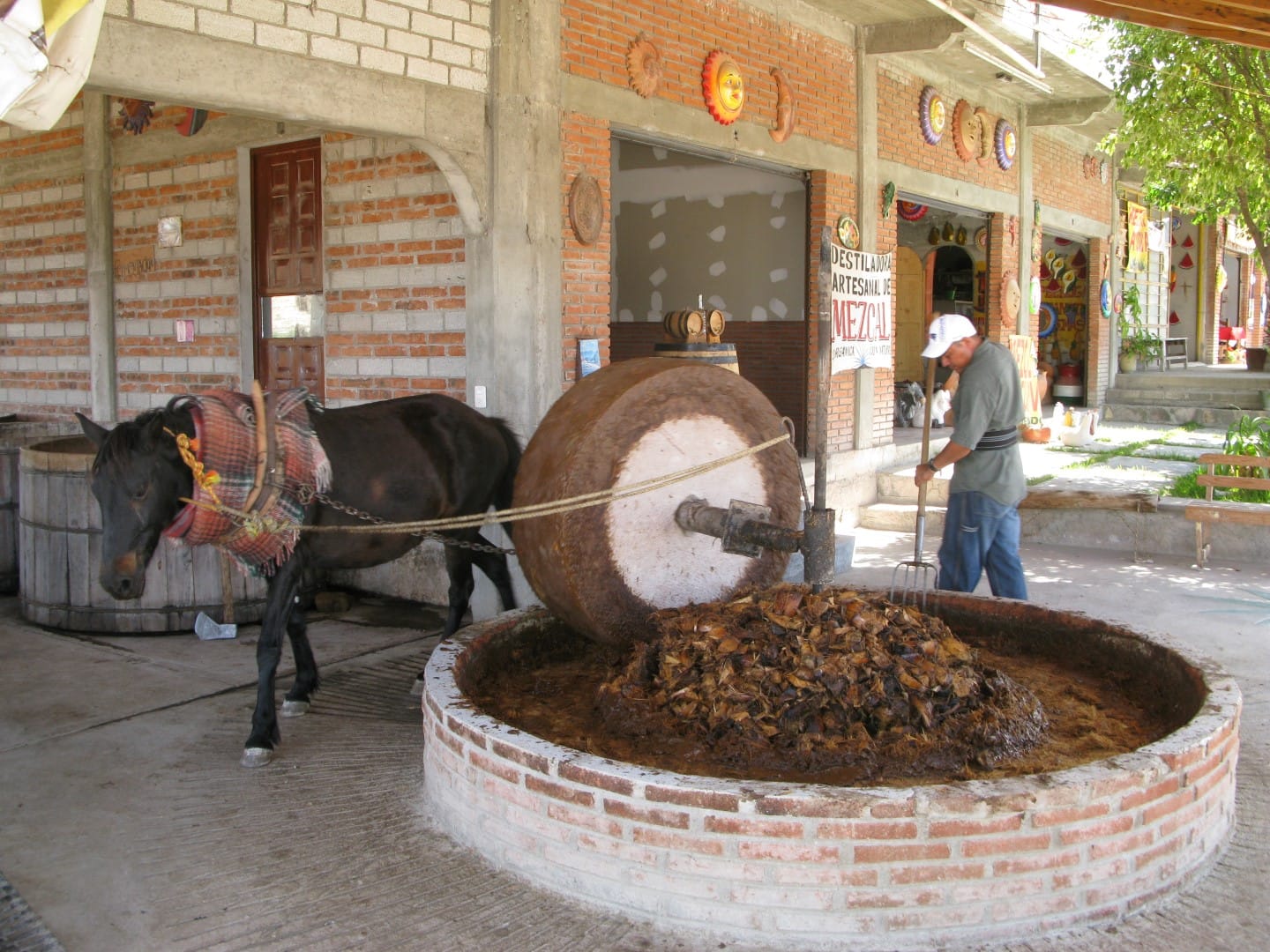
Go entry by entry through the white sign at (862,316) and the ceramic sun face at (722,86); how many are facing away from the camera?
0

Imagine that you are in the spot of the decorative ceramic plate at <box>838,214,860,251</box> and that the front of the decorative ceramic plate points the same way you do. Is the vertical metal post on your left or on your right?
on your right

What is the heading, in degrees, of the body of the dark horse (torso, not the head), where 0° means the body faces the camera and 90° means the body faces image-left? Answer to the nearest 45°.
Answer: approximately 45°

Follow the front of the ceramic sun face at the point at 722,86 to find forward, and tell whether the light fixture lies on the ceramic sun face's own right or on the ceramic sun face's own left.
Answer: on the ceramic sun face's own left

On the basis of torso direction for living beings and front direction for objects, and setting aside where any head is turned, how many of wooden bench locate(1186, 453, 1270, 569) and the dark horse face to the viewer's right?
0

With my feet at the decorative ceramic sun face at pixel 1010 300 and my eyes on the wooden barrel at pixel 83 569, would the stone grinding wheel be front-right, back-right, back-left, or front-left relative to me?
front-left

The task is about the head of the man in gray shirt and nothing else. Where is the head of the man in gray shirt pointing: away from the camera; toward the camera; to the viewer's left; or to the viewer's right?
to the viewer's left

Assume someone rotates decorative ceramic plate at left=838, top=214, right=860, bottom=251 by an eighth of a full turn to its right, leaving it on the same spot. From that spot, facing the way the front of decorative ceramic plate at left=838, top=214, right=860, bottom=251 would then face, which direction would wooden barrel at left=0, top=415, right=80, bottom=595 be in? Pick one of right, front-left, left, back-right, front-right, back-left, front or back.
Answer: front-right

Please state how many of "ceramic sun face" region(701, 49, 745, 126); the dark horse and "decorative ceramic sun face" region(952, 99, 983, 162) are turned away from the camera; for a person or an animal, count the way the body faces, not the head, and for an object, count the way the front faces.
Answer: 0

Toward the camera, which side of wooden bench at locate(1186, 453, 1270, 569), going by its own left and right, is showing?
front

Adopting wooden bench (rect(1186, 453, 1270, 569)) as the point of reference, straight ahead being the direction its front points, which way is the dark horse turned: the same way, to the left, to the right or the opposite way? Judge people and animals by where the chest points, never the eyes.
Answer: the same way

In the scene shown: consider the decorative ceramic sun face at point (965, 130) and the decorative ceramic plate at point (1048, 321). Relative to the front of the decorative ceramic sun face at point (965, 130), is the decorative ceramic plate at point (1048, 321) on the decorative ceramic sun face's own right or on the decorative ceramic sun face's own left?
on the decorative ceramic sun face's own left

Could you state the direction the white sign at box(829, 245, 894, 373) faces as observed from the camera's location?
facing the viewer and to the right of the viewer

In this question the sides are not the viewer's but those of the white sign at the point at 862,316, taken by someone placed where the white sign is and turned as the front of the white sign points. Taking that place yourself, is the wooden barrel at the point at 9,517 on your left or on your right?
on your right
